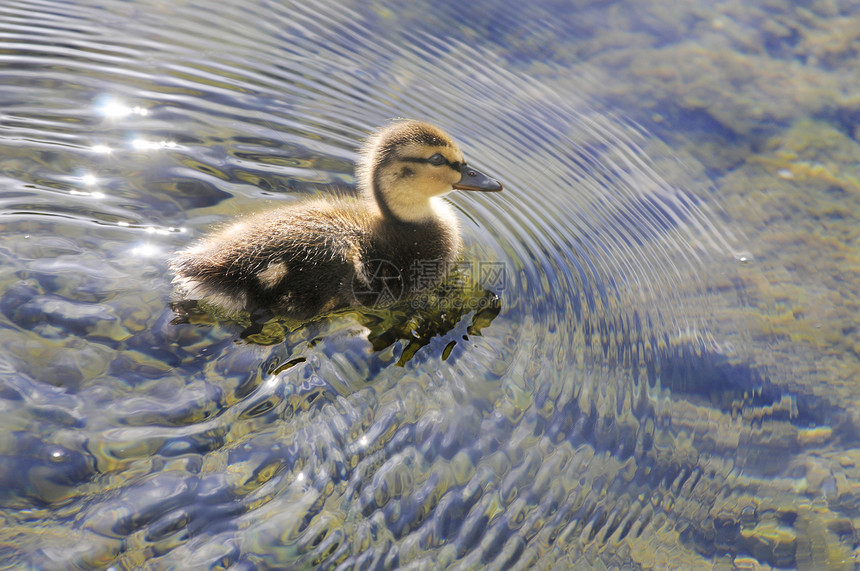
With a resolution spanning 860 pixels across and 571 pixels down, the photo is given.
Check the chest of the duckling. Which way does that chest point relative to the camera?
to the viewer's right
